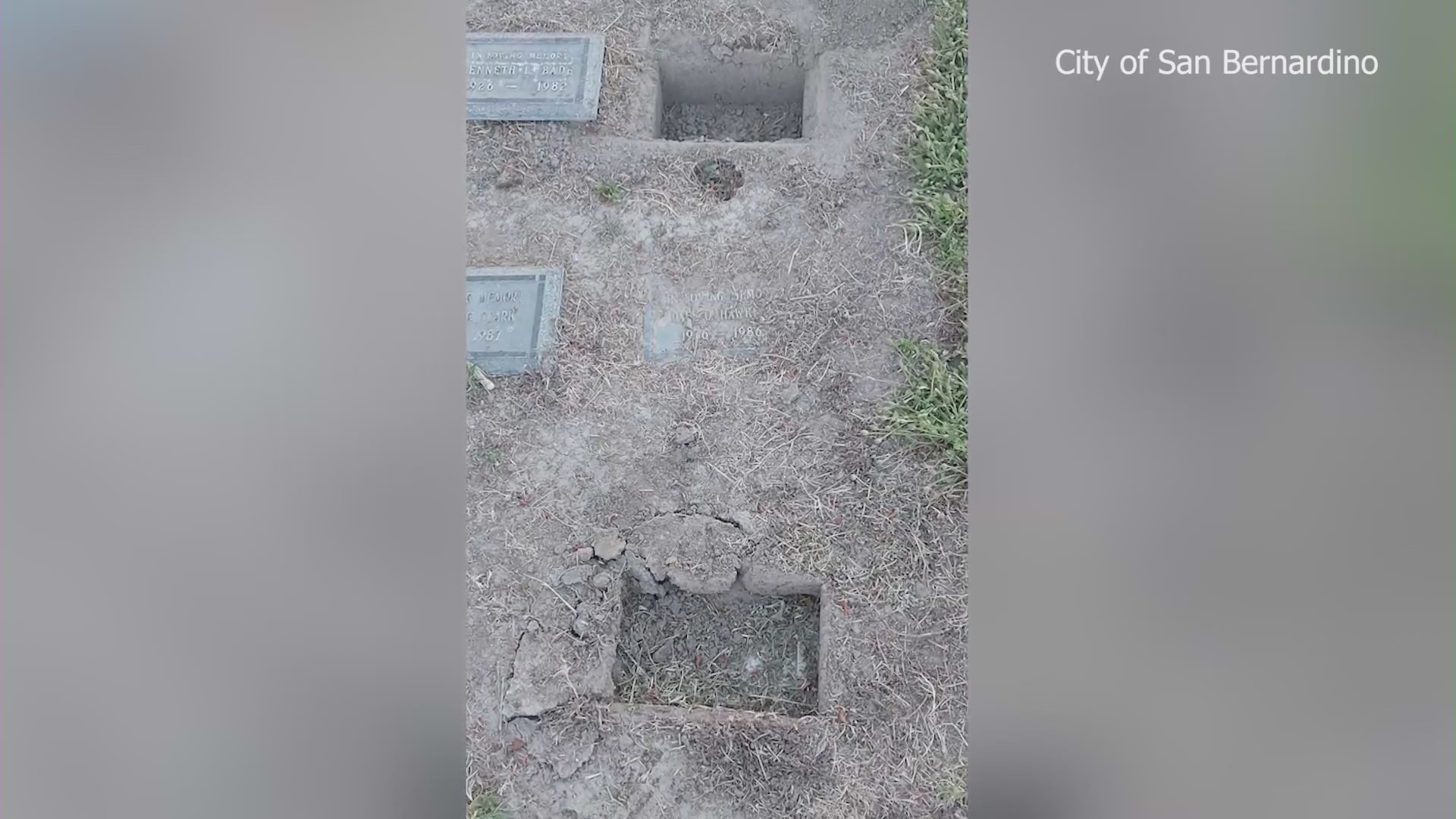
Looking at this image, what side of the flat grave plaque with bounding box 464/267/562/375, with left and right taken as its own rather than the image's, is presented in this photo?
front

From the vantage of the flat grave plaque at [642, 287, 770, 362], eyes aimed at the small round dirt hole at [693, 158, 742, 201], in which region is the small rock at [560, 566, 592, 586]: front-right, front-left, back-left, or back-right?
back-left

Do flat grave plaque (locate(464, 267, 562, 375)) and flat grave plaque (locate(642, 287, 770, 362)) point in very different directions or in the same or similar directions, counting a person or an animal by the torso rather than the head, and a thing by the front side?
same or similar directions

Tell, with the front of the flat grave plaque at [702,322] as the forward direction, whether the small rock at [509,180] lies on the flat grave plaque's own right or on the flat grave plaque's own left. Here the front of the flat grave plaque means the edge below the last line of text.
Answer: on the flat grave plaque's own right

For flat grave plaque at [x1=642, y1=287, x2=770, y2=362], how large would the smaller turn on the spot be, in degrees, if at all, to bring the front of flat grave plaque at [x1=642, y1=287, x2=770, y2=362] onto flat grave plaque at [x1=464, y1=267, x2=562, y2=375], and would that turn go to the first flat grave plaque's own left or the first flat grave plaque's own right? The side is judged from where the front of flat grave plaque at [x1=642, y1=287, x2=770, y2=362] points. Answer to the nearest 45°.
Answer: approximately 90° to the first flat grave plaque's own right

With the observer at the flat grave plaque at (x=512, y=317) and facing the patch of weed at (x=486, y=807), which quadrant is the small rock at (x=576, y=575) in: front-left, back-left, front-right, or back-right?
front-left

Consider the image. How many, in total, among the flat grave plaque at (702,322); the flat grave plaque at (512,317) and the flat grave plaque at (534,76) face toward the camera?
3

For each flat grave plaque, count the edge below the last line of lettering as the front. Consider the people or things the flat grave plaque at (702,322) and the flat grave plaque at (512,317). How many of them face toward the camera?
2

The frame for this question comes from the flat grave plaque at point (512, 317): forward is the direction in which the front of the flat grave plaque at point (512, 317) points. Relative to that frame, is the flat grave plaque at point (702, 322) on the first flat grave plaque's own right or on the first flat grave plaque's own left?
on the first flat grave plaque's own left

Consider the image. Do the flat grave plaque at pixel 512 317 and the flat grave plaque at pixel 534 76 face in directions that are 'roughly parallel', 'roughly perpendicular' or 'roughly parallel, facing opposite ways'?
roughly parallel

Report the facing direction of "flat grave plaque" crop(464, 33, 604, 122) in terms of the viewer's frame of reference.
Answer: facing the viewer
